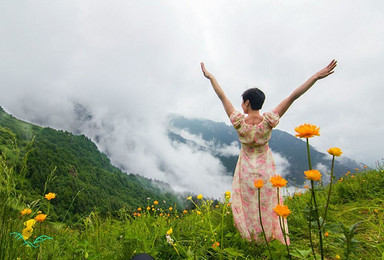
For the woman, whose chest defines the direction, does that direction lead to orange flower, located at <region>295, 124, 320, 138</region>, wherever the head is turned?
no

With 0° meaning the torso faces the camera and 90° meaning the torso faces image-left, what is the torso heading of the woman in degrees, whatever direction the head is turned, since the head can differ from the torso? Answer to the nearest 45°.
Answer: approximately 180°

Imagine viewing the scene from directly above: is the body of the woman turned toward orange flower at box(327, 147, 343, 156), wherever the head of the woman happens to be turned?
no
